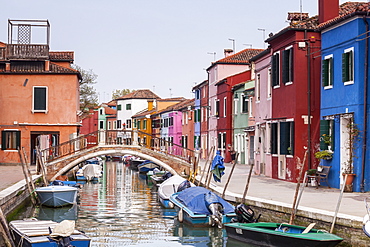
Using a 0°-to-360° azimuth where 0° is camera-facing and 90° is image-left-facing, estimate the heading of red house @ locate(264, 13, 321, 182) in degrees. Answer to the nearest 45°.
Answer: approximately 45°

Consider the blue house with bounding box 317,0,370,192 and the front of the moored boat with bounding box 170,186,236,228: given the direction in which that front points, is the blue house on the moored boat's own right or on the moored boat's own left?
on the moored boat's own right

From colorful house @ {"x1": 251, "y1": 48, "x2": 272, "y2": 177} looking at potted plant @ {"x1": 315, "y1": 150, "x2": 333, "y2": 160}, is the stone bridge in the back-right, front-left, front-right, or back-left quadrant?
back-right
